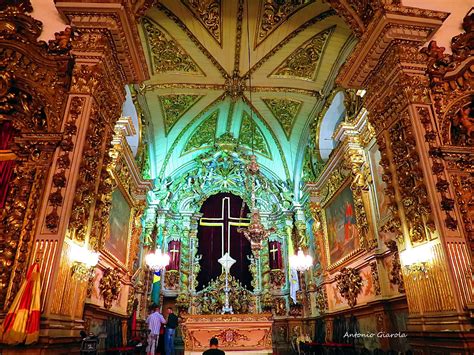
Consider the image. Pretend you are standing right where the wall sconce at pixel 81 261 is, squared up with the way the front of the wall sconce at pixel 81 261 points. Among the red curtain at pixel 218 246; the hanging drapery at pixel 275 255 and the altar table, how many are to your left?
3

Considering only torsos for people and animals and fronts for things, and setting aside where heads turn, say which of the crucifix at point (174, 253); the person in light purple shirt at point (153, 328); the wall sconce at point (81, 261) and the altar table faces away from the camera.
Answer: the person in light purple shirt

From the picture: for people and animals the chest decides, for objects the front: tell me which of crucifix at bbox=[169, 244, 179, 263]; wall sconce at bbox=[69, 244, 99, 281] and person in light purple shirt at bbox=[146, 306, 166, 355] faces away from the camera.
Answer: the person in light purple shirt

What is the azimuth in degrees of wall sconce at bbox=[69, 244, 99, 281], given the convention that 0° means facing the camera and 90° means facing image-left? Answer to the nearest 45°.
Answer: approximately 315°

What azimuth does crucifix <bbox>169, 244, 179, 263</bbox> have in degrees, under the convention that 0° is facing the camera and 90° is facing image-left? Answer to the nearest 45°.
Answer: approximately 0°

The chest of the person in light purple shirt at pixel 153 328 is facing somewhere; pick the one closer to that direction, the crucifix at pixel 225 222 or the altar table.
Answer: the crucifix

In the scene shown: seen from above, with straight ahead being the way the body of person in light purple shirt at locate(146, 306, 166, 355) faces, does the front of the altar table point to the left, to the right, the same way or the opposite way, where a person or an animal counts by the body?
the opposite way

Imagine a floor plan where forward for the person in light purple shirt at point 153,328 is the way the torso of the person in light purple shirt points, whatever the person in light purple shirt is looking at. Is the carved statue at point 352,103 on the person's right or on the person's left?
on the person's right

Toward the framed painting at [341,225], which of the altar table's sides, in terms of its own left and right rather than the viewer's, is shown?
left

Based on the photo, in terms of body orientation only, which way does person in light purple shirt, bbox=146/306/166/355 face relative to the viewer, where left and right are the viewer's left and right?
facing away from the viewer

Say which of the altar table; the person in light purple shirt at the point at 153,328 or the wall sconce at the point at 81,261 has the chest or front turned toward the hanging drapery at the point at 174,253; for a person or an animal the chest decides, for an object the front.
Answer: the person in light purple shirt
